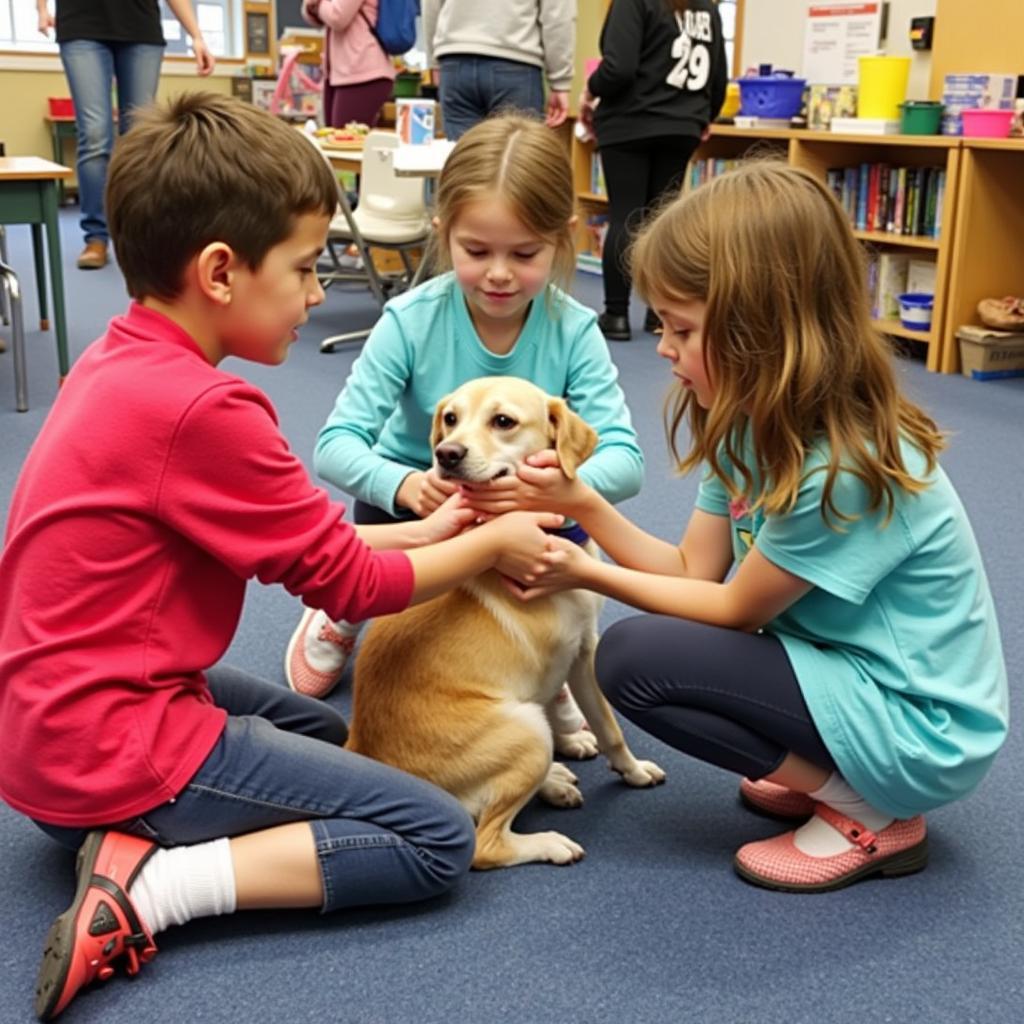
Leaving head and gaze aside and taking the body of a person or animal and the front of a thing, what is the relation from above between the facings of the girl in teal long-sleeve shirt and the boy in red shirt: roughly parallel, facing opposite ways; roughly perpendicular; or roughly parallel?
roughly perpendicular

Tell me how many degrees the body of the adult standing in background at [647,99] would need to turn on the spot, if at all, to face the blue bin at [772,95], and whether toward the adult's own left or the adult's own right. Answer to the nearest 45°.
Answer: approximately 90° to the adult's own right

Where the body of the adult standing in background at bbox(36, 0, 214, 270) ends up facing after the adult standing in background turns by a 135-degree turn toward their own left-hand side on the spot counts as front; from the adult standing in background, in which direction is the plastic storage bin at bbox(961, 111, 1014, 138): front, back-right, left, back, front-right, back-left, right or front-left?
right

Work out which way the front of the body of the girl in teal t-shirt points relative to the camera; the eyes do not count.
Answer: to the viewer's left

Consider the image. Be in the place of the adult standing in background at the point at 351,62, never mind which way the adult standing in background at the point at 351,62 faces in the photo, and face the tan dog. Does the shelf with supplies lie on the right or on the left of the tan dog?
left

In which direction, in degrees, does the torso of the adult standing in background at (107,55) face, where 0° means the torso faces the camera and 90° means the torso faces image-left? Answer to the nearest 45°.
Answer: approximately 0°

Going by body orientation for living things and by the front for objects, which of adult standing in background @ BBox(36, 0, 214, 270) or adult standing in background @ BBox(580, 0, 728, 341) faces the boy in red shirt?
adult standing in background @ BBox(36, 0, 214, 270)

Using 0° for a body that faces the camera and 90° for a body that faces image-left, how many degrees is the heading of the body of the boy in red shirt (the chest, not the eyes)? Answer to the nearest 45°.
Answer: approximately 270°

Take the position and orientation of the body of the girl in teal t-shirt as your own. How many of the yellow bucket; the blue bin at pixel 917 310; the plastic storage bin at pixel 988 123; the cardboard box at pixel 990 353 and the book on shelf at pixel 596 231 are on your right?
5

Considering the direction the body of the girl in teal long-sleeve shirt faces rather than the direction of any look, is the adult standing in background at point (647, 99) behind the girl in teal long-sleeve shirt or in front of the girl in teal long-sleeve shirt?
behind

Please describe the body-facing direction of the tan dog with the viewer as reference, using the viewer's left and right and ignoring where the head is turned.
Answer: facing to the right of the viewer

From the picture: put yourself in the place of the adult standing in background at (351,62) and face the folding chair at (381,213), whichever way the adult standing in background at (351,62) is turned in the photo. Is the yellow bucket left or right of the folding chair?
left

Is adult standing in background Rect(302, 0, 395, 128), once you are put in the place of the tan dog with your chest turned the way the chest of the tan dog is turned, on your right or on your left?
on your left

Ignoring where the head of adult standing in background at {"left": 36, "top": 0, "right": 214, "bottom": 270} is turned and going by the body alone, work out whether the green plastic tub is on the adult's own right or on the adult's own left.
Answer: on the adult's own left

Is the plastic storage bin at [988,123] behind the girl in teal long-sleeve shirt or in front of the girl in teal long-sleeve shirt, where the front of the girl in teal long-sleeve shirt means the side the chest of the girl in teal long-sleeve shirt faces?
behind

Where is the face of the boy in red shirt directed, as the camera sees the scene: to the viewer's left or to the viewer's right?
to the viewer's right
